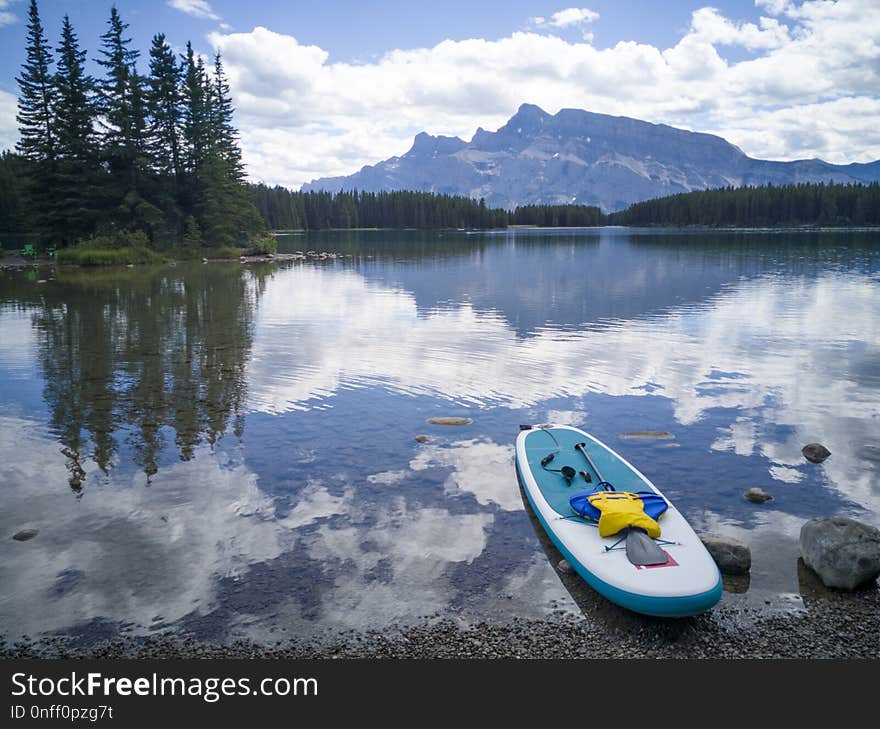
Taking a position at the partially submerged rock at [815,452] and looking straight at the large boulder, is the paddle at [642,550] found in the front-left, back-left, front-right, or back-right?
front-right

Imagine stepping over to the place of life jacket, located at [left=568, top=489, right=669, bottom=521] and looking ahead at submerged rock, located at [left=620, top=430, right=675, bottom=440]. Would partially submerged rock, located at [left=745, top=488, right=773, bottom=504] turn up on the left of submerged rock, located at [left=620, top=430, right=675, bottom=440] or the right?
right

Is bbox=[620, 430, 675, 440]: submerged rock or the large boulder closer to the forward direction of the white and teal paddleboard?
the large boulder

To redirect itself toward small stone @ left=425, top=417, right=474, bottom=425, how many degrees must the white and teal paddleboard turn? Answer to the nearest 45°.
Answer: approximately 180°

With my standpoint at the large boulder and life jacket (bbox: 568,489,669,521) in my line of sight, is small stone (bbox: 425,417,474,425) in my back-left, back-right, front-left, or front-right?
front-right

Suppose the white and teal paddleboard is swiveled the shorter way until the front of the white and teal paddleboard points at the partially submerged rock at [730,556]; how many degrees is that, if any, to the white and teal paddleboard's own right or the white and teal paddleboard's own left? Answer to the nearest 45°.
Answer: approximately 45° to the white and teal paddleboard's own left

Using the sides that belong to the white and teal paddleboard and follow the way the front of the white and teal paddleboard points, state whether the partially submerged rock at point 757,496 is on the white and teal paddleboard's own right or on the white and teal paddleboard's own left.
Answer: on the white and teal paddleboard's own left

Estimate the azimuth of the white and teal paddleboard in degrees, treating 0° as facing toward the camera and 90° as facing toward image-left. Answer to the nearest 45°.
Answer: approximately 315°
